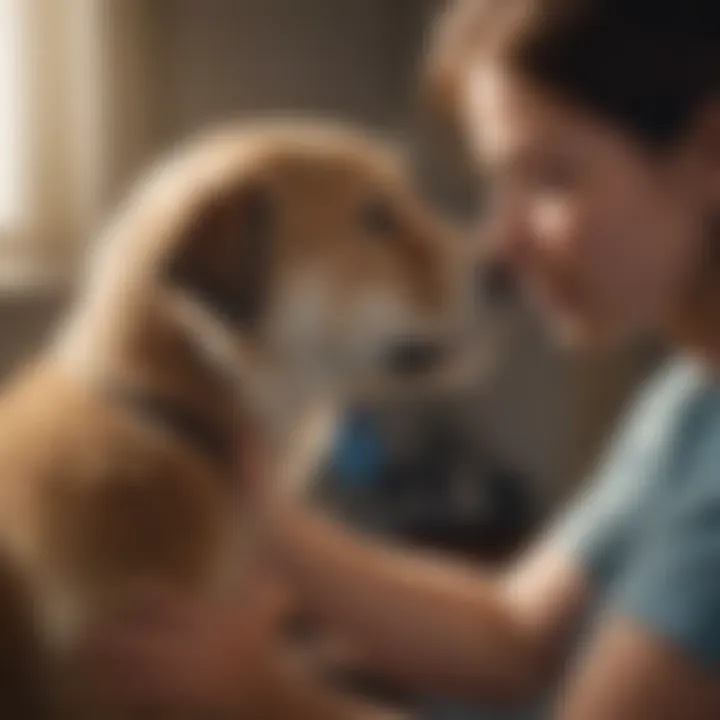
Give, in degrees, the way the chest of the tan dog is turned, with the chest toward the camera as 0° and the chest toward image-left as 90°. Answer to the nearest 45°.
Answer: approximately 270°
